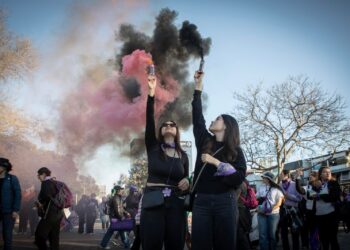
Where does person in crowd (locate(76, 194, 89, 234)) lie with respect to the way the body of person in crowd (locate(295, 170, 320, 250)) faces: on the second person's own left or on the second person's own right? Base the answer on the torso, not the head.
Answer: on the second person's own right

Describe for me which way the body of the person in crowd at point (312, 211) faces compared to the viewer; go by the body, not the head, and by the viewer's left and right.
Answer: facing the viewer and to the left of the viewer

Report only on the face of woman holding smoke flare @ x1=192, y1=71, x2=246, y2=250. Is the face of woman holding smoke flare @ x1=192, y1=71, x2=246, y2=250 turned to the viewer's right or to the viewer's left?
to the viewer's left

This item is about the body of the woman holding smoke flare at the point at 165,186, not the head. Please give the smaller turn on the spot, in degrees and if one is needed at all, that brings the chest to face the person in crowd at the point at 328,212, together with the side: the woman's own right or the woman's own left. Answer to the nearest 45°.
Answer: approximately 135° to the woman's own left

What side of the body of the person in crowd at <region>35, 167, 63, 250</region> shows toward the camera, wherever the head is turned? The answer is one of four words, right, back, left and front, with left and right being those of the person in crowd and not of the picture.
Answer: left

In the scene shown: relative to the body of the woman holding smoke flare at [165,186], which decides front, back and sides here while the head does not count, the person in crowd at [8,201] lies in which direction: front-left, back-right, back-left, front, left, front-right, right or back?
back-right

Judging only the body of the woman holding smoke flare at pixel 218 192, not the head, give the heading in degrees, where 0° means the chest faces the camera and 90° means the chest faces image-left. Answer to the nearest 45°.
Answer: approximately 45°

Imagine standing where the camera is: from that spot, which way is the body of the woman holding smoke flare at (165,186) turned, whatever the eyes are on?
toward the camera
